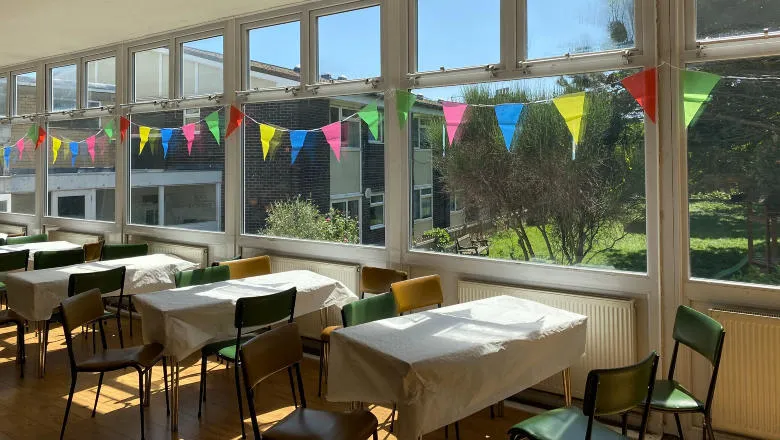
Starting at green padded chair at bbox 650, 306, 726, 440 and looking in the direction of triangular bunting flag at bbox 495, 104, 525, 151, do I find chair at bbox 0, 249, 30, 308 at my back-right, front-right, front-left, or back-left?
front-left

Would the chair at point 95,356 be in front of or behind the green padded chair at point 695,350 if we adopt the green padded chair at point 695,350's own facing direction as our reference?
in front

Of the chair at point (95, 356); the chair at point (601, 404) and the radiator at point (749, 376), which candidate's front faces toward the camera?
the radiator

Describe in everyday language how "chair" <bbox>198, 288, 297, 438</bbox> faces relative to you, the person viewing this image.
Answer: facing away from the viewer and to the left of the viewer

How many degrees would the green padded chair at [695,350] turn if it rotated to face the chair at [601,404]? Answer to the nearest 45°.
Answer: approximately 45° to its left

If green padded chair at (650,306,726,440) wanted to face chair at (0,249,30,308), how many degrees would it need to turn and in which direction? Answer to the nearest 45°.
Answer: approximately 45° to its right

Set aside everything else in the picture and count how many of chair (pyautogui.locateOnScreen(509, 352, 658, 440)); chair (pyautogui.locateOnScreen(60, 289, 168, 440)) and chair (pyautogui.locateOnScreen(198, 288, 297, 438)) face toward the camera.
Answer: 0

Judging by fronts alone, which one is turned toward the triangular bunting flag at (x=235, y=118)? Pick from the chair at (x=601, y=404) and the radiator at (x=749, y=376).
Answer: the chair

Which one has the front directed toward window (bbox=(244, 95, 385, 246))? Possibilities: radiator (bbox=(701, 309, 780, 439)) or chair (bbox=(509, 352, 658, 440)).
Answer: the chair

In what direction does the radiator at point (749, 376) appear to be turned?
toward the camera
